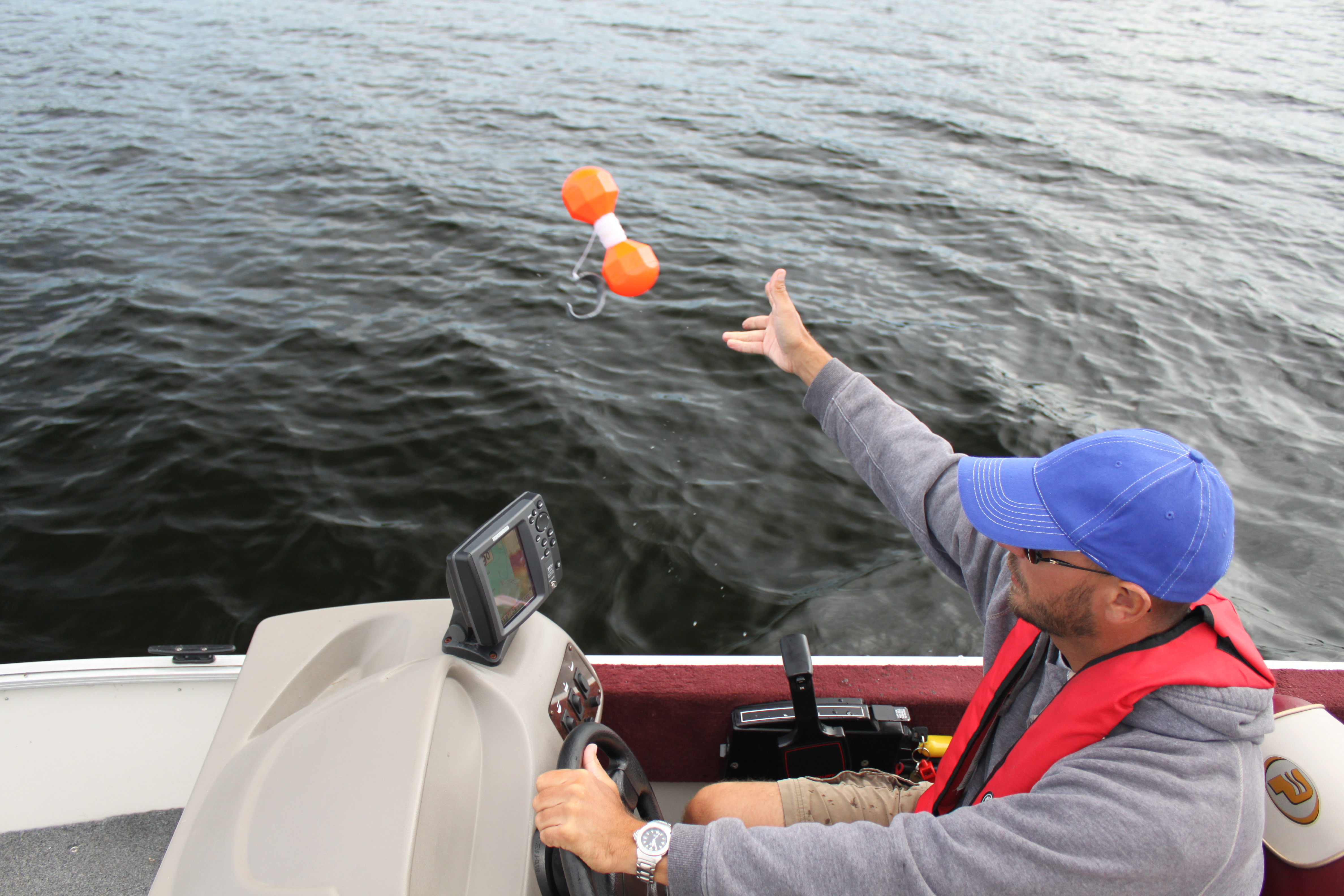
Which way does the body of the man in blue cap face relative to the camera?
to the viewer's left

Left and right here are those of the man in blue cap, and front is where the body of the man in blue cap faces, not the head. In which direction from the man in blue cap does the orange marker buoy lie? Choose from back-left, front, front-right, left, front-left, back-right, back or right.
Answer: front-right

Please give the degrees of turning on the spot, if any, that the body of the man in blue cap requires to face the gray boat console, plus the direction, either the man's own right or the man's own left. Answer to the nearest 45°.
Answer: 0° — they already face it
